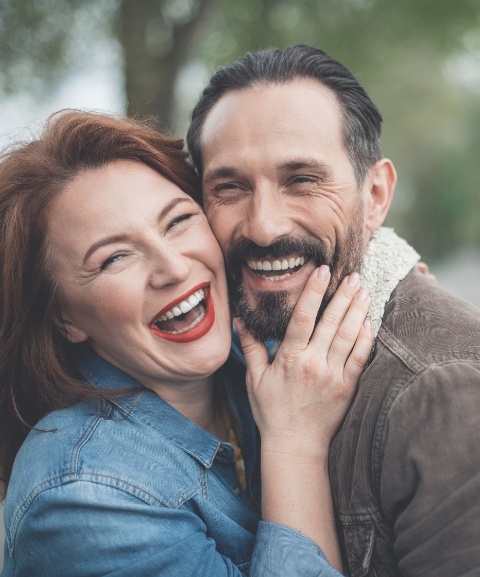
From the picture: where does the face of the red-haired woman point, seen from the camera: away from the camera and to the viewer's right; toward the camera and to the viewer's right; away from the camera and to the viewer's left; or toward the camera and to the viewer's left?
toward the camera and to the viewer's right

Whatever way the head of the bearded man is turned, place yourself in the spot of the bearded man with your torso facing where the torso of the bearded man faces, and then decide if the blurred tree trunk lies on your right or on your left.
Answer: on your right

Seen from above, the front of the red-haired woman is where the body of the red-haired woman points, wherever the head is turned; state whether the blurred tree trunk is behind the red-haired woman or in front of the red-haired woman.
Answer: behind

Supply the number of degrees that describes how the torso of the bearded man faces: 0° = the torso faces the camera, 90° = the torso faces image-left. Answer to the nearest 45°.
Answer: approximately 45°
